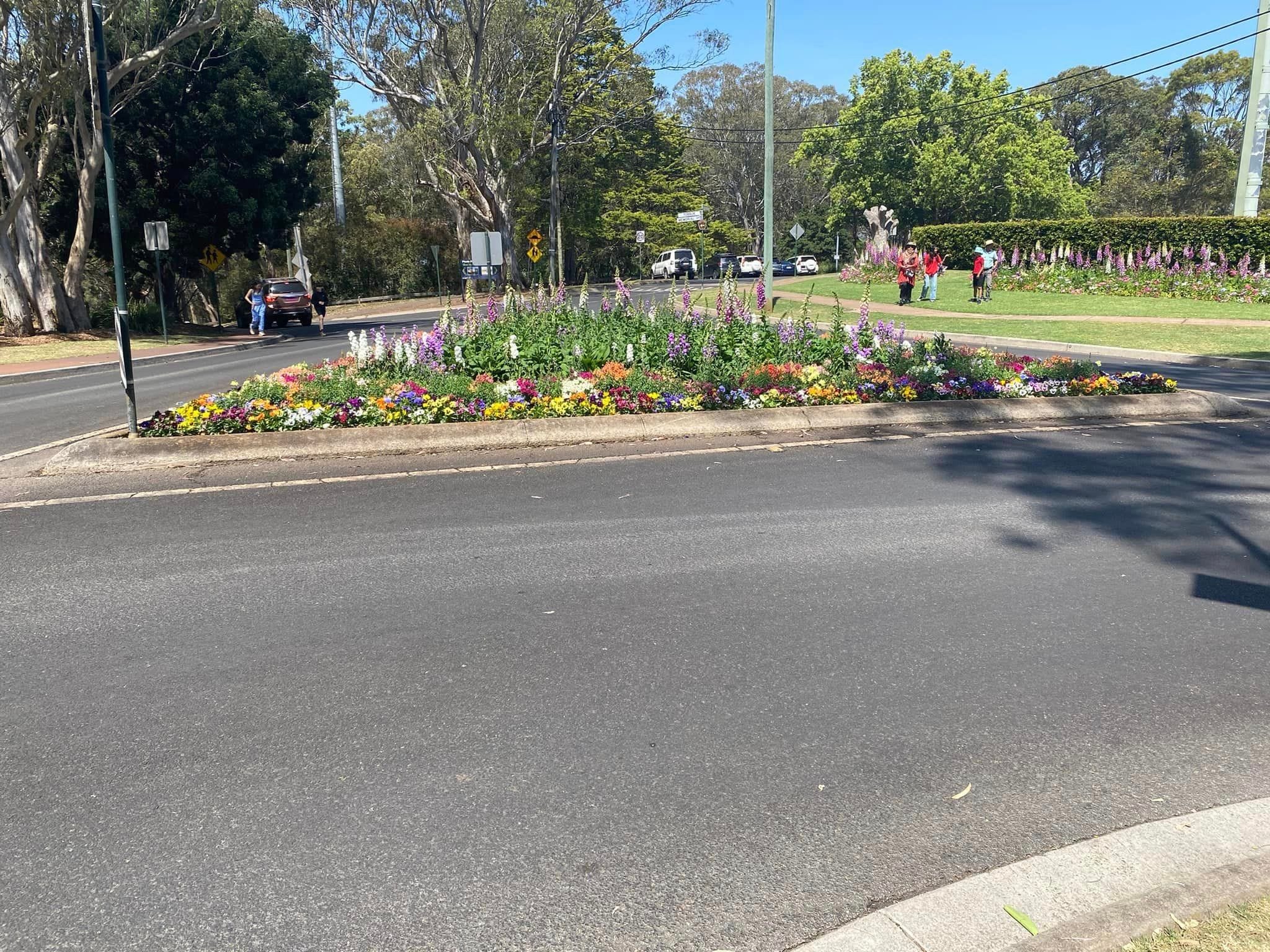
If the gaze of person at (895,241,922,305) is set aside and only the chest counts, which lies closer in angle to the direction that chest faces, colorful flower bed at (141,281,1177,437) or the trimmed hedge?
the colorful flower bed

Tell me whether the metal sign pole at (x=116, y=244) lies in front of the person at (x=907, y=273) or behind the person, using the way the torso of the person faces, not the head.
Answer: in front

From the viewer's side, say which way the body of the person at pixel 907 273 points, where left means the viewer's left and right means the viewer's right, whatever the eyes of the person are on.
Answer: facing the viewer

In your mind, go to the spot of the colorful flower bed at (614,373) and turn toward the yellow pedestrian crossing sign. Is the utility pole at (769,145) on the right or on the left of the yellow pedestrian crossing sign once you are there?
right

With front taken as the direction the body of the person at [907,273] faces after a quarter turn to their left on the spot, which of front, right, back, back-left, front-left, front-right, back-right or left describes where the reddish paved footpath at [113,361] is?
back-right

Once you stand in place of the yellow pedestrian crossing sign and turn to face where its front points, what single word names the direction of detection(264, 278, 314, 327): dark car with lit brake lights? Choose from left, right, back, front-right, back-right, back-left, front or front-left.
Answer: back-left

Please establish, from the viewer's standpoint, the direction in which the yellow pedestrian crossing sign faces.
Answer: facing the viewer

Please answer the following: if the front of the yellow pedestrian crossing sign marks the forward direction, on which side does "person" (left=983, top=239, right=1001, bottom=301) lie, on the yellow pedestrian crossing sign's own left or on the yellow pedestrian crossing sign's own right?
on the yellow pedestrian crossing sign's own left
